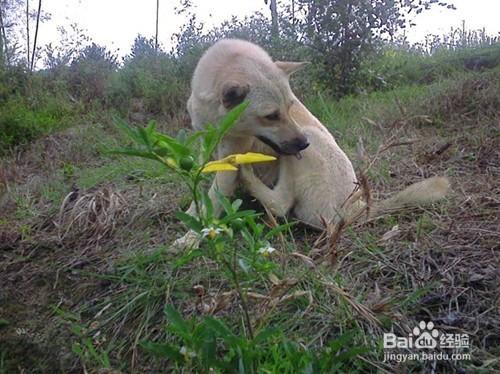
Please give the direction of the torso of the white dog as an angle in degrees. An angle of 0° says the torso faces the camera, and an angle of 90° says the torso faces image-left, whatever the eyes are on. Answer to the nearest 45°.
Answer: approximately 90°

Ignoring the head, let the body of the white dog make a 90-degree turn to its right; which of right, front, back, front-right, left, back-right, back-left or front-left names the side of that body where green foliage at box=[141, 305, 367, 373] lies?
back
